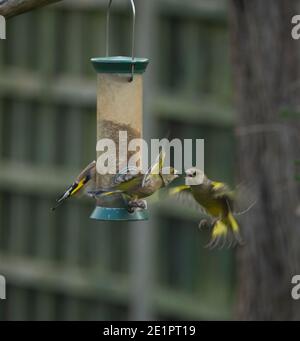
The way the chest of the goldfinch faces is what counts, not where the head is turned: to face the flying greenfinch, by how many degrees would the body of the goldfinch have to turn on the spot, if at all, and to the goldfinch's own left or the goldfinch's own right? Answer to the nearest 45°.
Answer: approximately 45° to the goldfinch's own right

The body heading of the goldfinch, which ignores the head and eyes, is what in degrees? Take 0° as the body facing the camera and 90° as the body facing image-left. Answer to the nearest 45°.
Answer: approximately 270°

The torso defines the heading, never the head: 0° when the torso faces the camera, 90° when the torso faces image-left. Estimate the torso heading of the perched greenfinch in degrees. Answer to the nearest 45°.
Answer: approximately 270°

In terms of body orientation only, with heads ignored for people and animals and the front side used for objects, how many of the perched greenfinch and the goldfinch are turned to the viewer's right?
2
